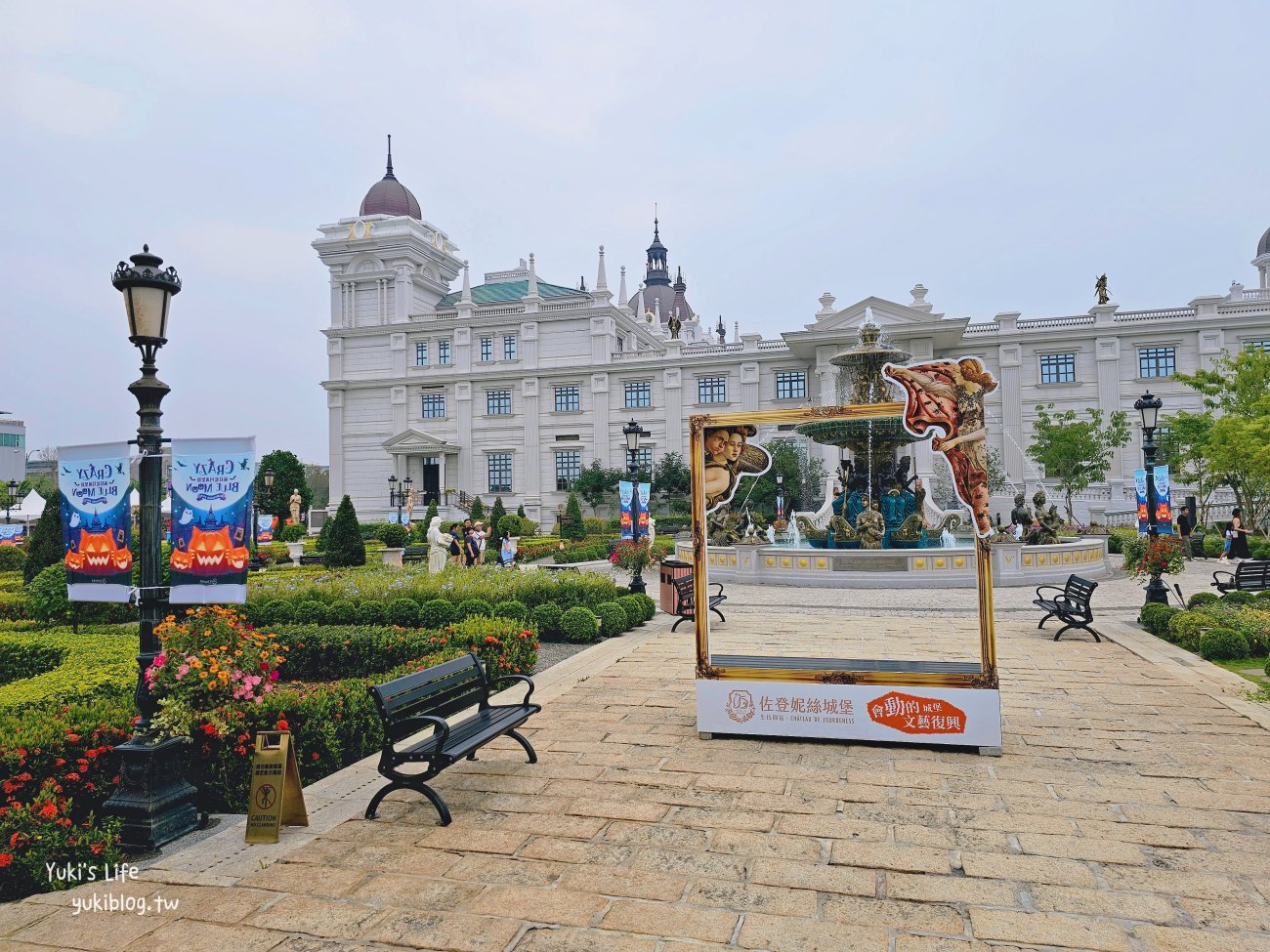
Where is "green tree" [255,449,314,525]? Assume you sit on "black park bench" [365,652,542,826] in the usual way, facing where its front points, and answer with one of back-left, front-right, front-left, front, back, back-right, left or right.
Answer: back-left

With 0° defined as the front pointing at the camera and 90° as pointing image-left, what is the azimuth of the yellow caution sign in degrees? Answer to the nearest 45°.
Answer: approximately 45°

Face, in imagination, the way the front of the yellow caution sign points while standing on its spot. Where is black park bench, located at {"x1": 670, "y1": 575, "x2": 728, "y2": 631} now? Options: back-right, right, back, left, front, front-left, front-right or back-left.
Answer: back

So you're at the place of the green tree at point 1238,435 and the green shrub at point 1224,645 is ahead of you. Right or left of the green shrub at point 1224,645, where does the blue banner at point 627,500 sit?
right

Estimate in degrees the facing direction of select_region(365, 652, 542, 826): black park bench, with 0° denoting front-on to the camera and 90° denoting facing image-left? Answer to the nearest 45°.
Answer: approximately 315°

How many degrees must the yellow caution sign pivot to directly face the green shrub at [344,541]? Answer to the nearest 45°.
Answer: approximately 135° to its right

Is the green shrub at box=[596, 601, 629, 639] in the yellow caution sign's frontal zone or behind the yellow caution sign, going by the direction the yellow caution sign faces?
behind
